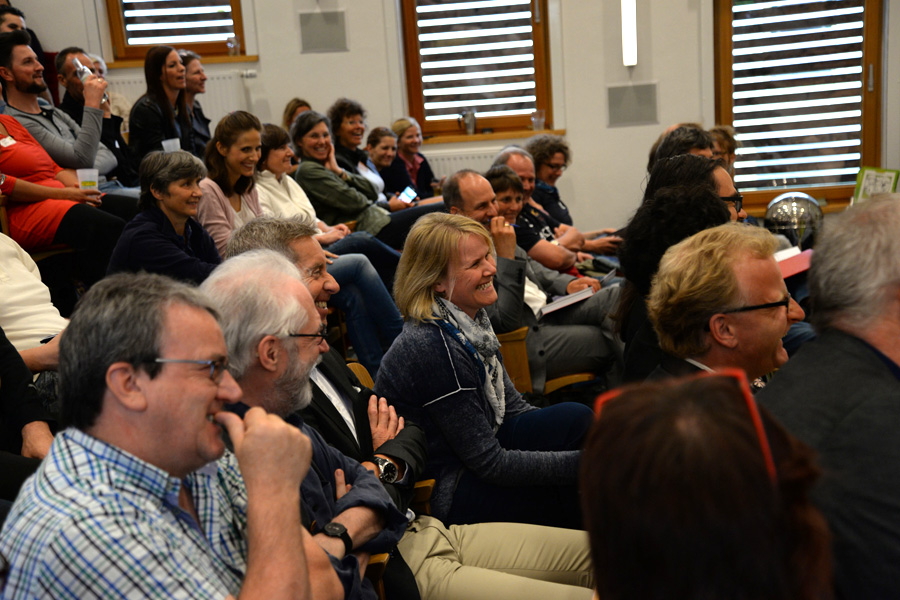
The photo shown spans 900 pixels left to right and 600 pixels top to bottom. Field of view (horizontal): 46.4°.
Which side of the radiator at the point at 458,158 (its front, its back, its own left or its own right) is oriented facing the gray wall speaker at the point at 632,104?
left

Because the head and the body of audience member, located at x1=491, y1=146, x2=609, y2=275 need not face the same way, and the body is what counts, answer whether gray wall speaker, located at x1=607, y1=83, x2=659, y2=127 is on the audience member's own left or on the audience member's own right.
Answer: on the audience member's own left

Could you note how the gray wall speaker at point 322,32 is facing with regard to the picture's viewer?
facing the viewer

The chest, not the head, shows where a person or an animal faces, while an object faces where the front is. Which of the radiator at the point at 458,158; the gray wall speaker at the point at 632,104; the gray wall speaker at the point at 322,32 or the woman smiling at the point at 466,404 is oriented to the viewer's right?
the woman smiling

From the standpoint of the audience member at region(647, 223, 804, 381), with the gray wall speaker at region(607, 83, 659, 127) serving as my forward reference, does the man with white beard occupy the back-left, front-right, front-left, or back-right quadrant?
back-left

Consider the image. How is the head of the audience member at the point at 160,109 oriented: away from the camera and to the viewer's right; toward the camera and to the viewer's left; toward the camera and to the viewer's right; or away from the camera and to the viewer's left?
toward the camera and to the viewer's right

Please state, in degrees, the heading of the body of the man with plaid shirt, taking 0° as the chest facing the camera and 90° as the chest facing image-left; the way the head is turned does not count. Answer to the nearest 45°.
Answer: approximately 270°

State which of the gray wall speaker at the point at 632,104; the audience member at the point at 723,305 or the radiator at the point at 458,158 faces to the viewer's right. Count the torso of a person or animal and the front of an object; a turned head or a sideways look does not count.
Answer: the audience member

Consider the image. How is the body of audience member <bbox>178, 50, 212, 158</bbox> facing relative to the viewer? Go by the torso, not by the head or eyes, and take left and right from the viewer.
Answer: facing to the right of the viewer
